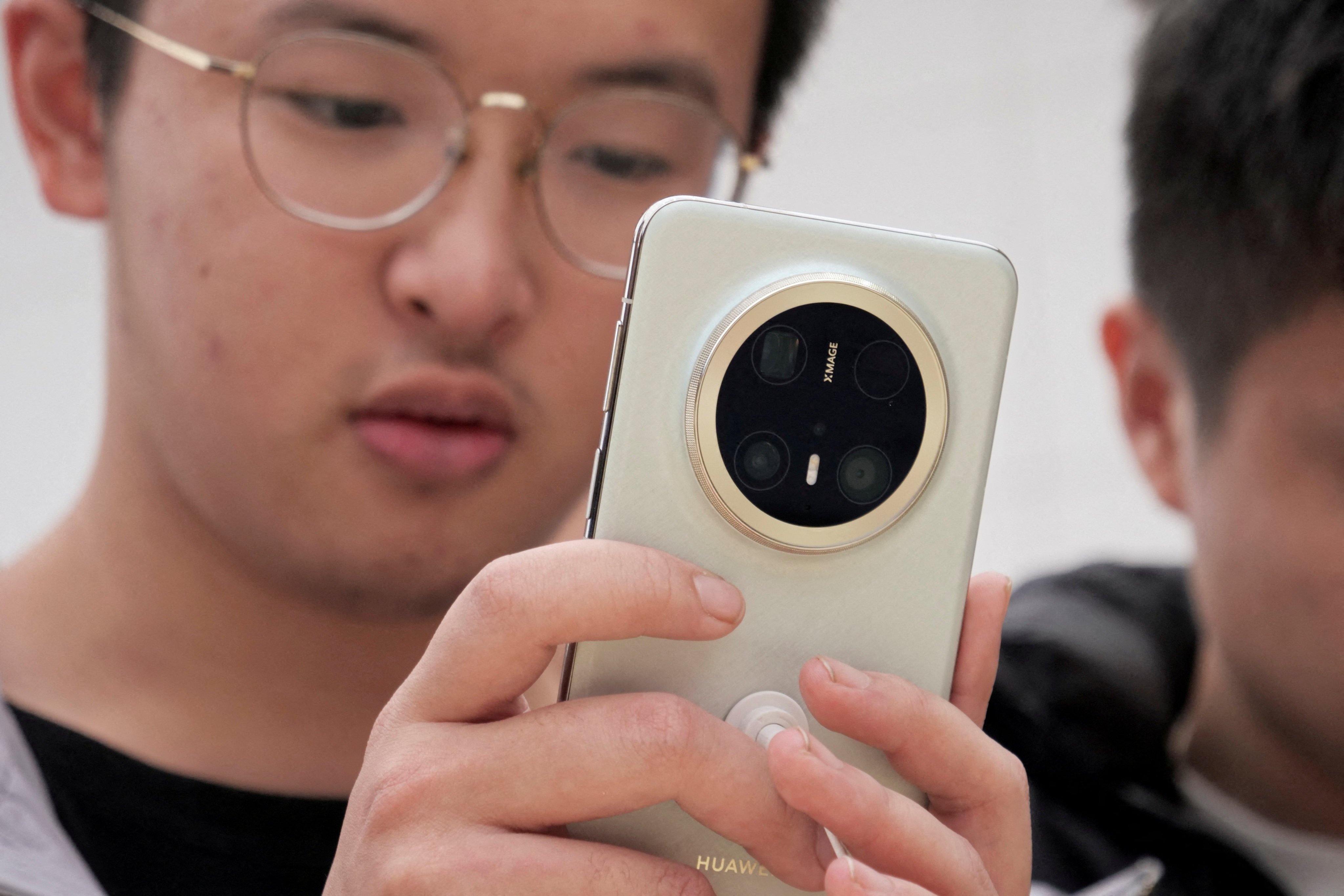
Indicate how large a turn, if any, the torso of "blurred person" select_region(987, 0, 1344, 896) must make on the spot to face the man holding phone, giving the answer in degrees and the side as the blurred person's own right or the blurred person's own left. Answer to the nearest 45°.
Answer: approximately 90° to the blurred person's own right

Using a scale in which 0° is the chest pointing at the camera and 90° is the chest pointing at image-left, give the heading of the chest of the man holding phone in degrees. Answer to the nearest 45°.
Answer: approximately 315°

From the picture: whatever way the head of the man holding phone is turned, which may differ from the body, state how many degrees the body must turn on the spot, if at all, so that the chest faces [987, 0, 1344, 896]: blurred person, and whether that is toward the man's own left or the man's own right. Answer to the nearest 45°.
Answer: approximately 45° to the man's own left
